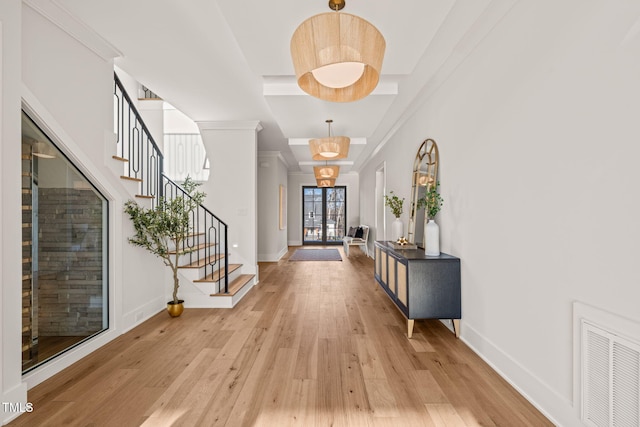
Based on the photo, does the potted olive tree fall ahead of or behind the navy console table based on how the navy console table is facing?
ahead

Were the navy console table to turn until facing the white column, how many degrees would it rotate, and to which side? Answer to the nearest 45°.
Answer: approximately 45° to its right

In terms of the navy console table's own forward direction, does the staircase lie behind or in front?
in front

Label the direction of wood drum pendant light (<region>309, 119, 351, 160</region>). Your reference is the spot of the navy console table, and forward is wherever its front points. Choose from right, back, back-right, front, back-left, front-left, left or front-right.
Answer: front-right

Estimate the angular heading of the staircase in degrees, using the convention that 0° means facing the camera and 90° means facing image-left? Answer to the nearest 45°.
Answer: approximately 270°

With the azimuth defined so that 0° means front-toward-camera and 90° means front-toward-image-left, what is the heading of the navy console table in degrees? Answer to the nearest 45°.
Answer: approximately 90°

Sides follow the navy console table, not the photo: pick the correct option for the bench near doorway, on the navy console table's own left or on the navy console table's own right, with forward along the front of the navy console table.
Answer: on the navy console table's own right

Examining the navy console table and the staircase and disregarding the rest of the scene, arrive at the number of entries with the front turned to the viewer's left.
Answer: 1
